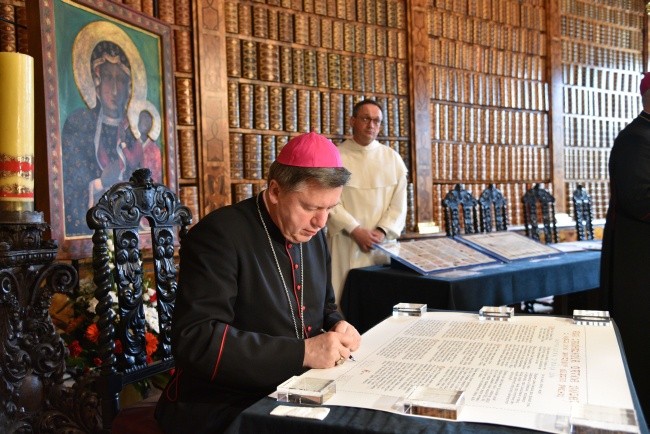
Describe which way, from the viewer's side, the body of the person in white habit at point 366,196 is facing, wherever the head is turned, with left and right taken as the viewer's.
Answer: facing the viewer

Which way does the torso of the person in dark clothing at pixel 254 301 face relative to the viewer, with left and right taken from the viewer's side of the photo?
facing the viewer and to the right of the viewer

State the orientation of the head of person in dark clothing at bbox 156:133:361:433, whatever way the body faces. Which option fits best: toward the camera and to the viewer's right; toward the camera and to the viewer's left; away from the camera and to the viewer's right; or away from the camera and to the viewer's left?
toward the camera and to the viewer's right

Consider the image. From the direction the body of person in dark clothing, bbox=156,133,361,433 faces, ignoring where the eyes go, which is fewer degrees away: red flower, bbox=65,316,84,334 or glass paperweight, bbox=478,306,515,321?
the glass paperweight

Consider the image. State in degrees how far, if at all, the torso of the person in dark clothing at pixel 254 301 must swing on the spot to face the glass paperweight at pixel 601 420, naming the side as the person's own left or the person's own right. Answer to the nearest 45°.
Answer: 0° — they already face it

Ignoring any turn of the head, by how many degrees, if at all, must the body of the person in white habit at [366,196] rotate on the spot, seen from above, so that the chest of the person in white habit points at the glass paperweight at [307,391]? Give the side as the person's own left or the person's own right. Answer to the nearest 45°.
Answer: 0° — they already face it
